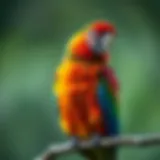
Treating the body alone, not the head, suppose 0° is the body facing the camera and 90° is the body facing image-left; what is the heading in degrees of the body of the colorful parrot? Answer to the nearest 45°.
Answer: approximately 45°
